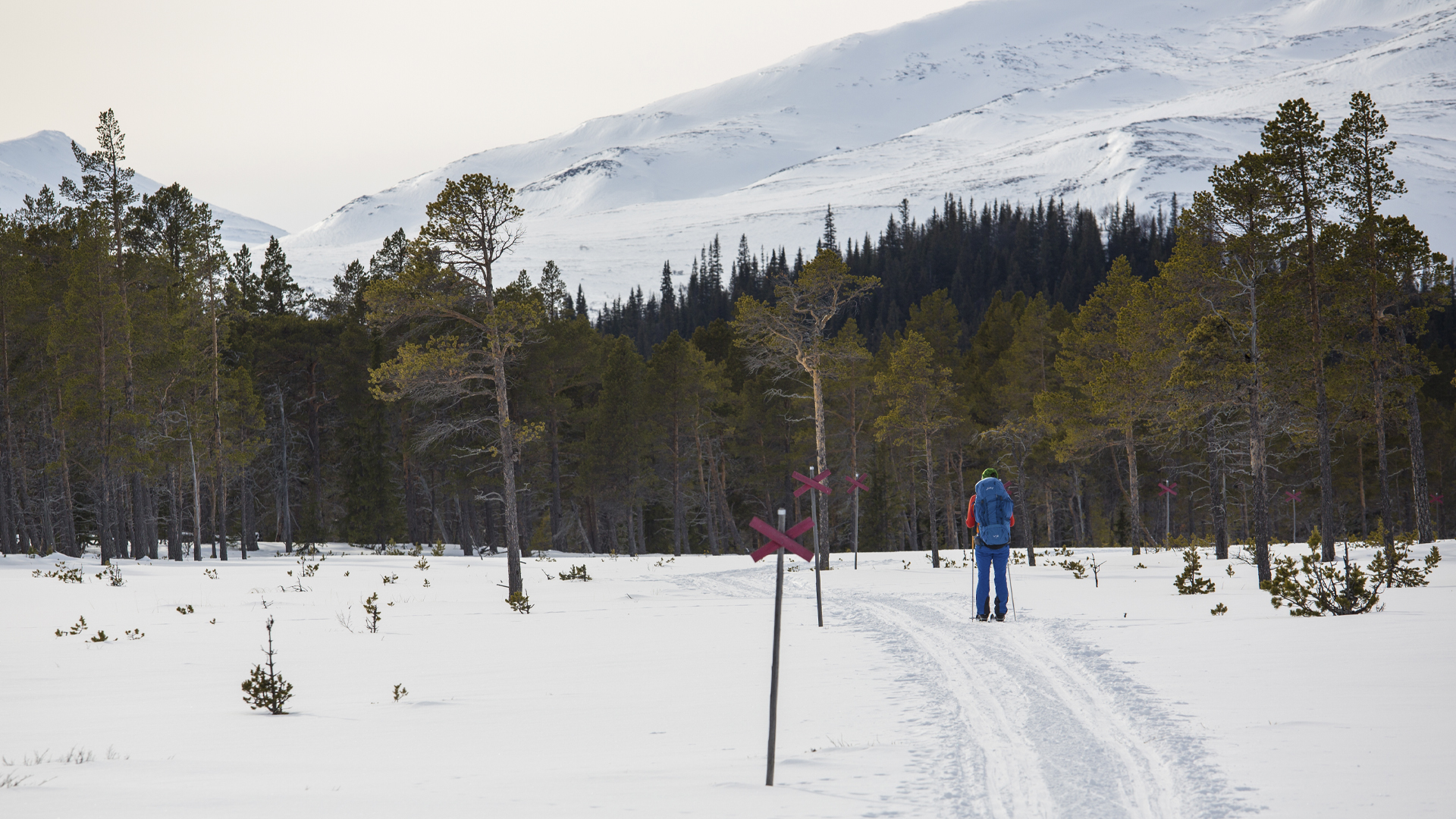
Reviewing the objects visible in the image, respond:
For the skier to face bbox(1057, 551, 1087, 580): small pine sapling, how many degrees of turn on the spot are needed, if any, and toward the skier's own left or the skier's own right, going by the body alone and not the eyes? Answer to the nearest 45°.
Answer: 0° — they already face it

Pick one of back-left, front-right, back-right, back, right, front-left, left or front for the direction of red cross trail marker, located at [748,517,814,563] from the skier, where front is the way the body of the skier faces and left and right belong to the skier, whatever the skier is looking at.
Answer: back

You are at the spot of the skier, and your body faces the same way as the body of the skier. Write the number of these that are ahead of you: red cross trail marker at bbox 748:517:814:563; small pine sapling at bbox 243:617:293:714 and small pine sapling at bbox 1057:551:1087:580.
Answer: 1

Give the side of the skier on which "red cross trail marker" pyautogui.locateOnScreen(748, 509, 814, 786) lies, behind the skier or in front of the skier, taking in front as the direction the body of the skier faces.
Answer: behind

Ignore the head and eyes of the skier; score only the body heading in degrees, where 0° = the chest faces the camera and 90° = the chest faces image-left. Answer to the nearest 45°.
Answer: approximately 180°
